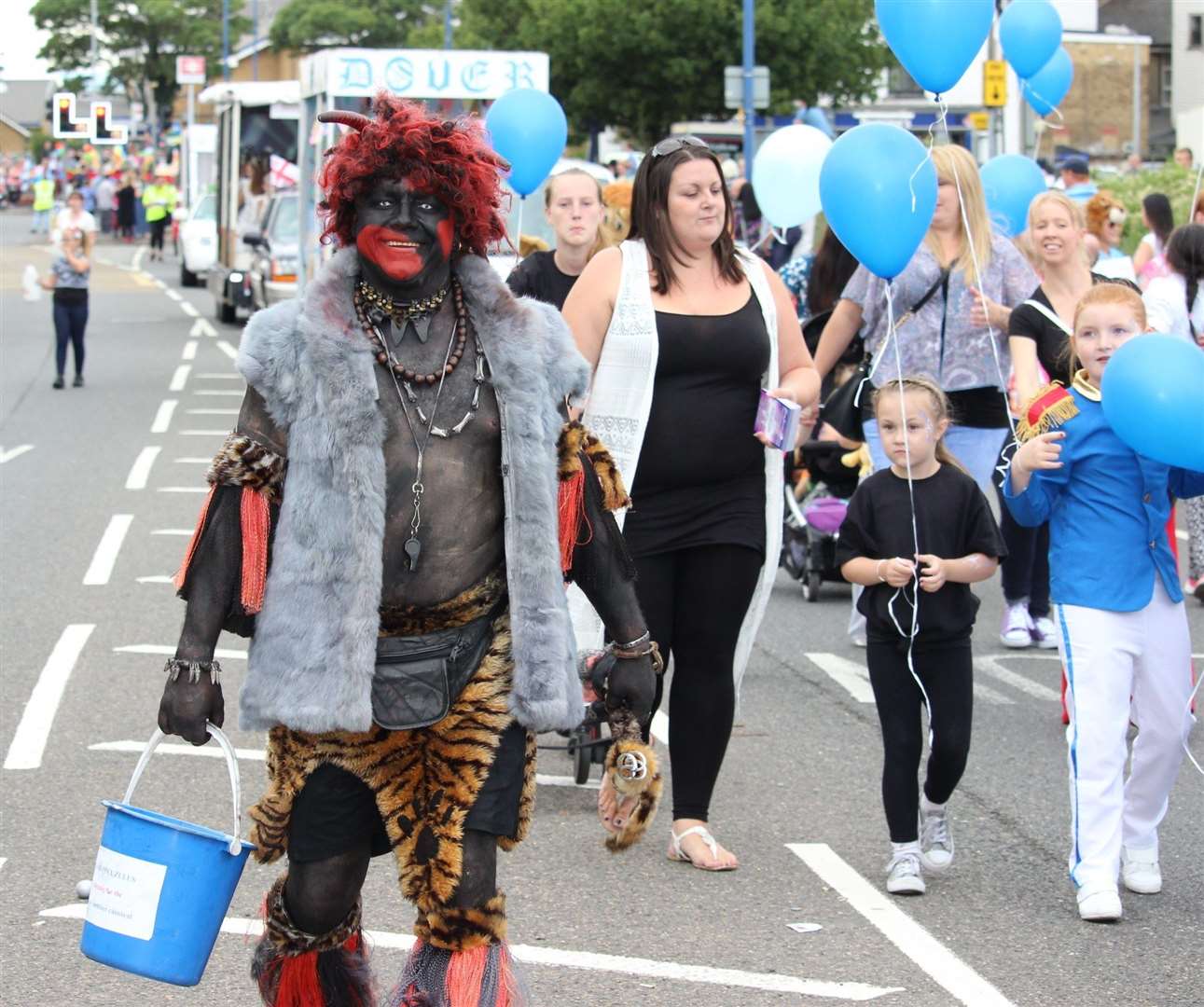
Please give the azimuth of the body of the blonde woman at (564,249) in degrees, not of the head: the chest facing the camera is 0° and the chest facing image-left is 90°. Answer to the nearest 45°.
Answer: approximately 0°

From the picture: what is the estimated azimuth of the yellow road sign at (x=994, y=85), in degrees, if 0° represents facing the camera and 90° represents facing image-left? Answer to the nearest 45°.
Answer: approximately 0°

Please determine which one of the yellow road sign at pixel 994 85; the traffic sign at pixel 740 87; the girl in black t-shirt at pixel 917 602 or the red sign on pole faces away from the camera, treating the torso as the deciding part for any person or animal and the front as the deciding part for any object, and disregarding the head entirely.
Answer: the traffic sign

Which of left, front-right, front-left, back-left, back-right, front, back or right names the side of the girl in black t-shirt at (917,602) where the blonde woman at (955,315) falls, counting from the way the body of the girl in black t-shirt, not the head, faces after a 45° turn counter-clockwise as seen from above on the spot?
back-left

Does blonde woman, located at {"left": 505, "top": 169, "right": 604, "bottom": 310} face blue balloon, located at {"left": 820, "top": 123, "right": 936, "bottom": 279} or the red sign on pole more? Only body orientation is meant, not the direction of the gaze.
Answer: the blue balloon

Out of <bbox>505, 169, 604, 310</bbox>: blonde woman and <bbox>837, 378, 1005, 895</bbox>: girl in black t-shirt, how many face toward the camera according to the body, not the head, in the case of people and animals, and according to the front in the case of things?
2

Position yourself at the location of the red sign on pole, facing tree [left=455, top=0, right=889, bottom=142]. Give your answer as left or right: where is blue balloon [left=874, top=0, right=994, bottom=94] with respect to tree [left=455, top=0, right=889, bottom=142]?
right

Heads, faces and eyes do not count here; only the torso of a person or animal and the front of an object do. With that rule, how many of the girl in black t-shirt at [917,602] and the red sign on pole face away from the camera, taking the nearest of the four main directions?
0
